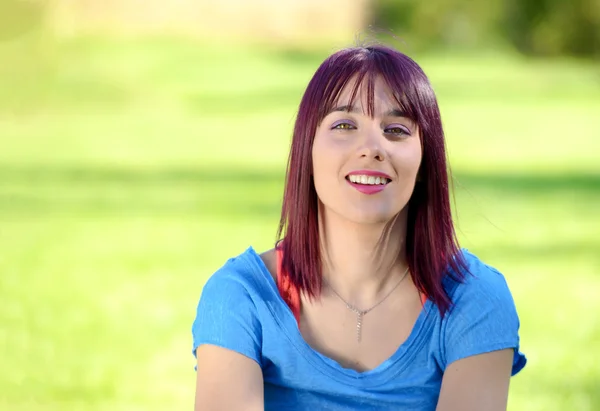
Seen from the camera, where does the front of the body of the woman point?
toward the camera

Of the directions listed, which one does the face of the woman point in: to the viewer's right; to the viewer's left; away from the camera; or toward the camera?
toward the camera
